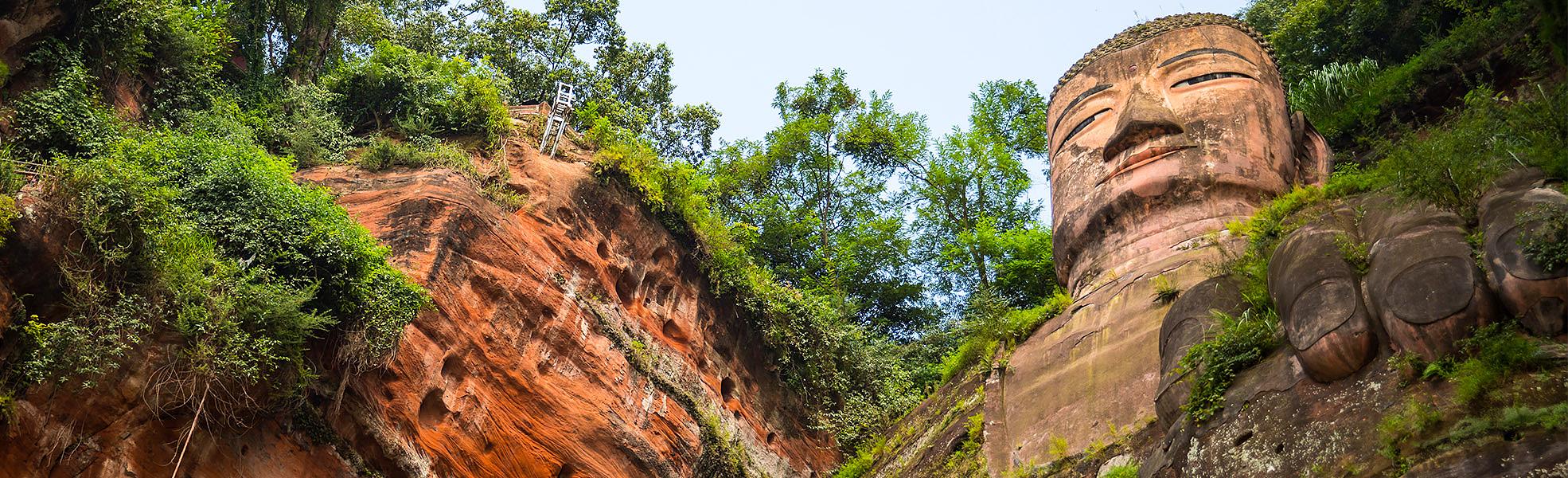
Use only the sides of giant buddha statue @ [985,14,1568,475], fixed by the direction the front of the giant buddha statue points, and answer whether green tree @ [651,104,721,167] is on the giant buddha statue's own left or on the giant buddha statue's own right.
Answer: on the giant buddha statue's own right

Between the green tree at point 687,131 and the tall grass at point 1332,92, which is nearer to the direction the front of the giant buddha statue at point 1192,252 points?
the green tree

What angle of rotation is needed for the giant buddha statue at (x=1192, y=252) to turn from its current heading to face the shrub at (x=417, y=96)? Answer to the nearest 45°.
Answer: approximately 45° to its right

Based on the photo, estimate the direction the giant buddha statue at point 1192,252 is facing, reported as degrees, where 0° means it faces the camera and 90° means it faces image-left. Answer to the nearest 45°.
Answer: approximately 45°
